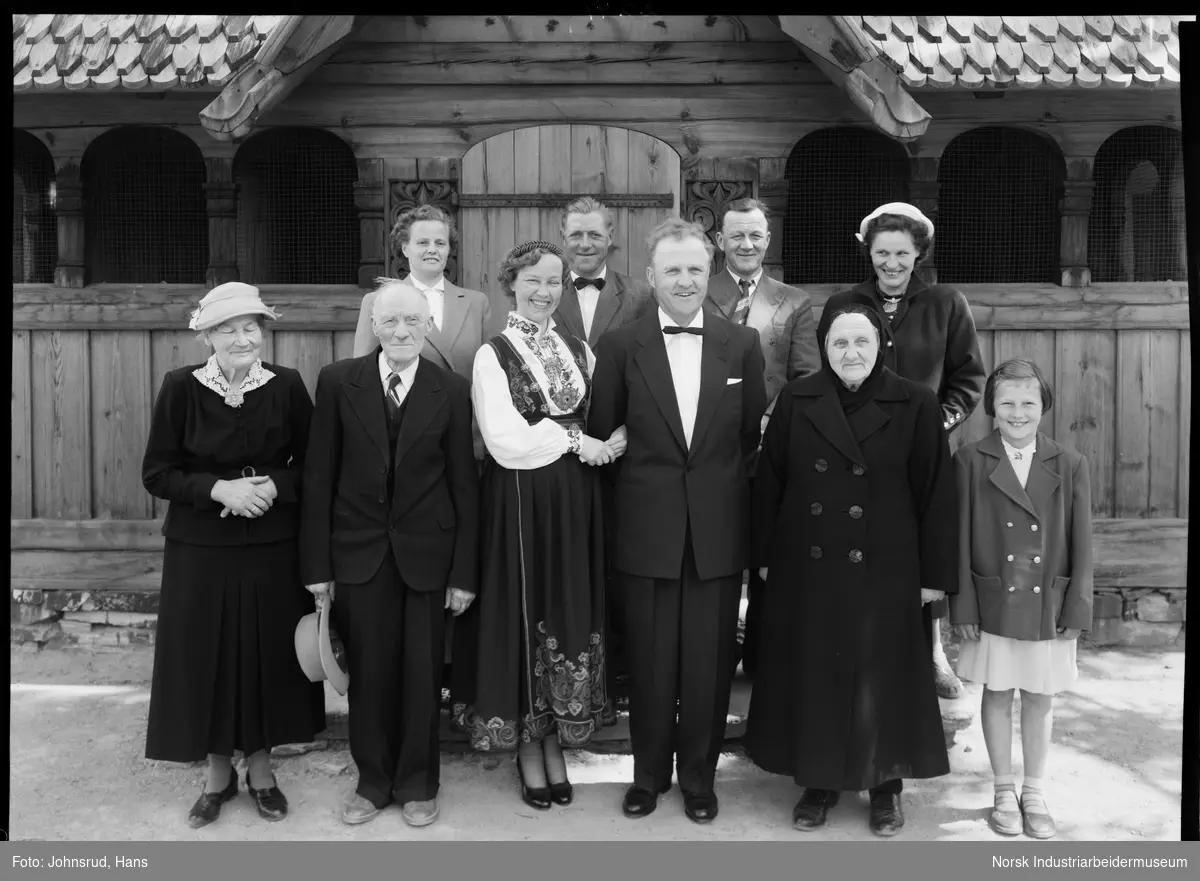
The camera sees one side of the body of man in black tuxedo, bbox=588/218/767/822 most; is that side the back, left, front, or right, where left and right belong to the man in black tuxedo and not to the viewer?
front

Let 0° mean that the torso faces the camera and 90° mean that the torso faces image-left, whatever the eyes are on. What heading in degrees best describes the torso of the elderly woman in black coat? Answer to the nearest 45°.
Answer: approximately 0°

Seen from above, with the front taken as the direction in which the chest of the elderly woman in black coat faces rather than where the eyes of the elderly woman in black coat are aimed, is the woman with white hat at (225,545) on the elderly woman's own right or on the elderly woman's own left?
on the elderly woman's own right

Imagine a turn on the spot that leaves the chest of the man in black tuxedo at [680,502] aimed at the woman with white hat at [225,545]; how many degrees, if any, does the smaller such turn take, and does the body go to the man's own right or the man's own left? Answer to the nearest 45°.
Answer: approximately 90° to the man's own right

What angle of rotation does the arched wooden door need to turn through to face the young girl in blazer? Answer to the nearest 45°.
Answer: approximately 45° to its left

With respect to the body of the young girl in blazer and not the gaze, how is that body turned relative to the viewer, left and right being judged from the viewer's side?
facing the viewer

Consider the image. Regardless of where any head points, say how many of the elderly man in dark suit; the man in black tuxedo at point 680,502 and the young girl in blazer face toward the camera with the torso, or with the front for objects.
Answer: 3

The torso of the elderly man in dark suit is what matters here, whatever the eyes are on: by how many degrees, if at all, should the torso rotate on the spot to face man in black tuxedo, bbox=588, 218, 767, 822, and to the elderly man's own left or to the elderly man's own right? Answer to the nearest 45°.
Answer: approximately 90° to the elderly man's own left

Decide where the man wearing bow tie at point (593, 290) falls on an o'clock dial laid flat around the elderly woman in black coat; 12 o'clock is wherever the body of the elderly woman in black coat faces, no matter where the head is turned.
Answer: The man wearing bow tie is roughly at 4 o'clock from the elderly woman in black coat.

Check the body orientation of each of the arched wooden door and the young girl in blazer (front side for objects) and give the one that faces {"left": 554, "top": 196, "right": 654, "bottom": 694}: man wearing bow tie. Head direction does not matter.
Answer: the arched wooden door

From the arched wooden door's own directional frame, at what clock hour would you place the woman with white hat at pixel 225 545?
The woman with white hat is roughly at 1 o'clock from the arched wooden door.
